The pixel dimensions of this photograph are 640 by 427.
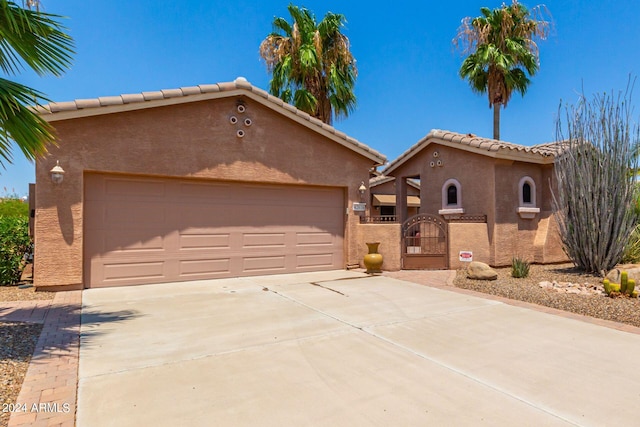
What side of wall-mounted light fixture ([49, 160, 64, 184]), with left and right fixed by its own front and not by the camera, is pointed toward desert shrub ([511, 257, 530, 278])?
left

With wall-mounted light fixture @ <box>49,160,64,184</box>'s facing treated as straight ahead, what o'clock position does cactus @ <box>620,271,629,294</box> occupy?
The cactus is roughly at 10 o'clock from the wall-mounted light fixture.

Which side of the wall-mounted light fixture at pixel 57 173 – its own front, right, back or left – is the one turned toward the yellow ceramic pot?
left

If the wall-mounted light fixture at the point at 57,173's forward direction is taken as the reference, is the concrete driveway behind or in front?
in front

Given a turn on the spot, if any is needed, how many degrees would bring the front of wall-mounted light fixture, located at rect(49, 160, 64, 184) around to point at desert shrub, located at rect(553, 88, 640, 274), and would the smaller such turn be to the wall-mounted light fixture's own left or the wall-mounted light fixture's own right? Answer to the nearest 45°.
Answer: approximately 45° to the wall-mounted light fixture's own left

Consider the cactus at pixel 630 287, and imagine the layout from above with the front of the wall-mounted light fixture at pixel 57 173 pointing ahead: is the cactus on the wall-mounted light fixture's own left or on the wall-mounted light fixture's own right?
on the wall-mounted light fixture's own left

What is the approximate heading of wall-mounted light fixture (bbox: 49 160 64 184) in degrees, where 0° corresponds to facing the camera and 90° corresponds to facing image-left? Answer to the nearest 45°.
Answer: approximately 0°

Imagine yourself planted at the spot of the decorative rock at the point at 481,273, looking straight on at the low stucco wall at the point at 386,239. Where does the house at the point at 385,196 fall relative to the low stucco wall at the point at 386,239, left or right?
right

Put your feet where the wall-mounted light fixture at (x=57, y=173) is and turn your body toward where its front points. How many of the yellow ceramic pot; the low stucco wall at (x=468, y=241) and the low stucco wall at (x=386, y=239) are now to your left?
3

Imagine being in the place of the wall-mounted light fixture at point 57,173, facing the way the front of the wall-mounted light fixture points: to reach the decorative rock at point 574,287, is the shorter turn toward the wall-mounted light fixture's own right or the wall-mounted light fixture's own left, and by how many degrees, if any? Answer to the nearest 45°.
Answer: approximately 45° to the wall-mounted light fixture's own left

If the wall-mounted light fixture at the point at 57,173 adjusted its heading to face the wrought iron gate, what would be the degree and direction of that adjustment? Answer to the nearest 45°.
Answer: approximately 90° to its left

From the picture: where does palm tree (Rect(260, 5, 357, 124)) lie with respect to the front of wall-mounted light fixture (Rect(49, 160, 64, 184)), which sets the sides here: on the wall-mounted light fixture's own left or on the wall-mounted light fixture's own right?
on the wall-mounted light fixture's own left
